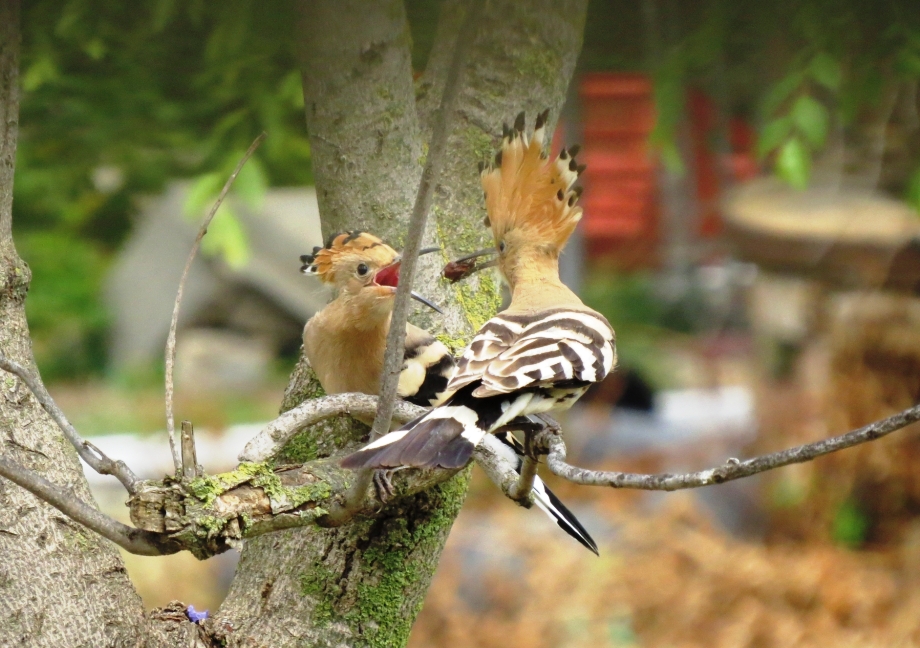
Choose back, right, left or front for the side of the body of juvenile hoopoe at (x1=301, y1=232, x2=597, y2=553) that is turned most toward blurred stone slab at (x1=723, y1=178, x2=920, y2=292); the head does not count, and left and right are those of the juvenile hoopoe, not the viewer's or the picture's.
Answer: back

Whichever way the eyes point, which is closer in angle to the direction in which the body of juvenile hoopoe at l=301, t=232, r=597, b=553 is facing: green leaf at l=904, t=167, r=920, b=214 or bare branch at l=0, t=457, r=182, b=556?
the bare branch

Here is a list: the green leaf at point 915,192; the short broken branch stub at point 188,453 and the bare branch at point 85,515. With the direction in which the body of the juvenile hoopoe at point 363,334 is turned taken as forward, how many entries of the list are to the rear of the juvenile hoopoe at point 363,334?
1

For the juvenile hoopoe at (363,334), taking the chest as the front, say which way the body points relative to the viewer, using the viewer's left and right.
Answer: facing the viewer and to the left of the viewer

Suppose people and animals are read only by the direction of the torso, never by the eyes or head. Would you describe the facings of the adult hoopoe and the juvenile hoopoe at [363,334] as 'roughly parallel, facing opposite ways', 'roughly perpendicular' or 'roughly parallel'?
roughly parallel, facing opposite ways

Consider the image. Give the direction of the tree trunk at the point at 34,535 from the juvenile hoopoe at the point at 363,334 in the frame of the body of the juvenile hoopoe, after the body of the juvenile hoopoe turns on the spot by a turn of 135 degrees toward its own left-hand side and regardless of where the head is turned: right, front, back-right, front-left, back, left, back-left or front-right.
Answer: back-right

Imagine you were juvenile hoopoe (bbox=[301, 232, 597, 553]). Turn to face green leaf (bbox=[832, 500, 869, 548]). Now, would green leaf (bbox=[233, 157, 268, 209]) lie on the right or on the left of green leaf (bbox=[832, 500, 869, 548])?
left

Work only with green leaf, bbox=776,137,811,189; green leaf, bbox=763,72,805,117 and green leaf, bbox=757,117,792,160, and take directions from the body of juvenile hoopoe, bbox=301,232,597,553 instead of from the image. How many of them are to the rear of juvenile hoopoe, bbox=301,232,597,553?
3
